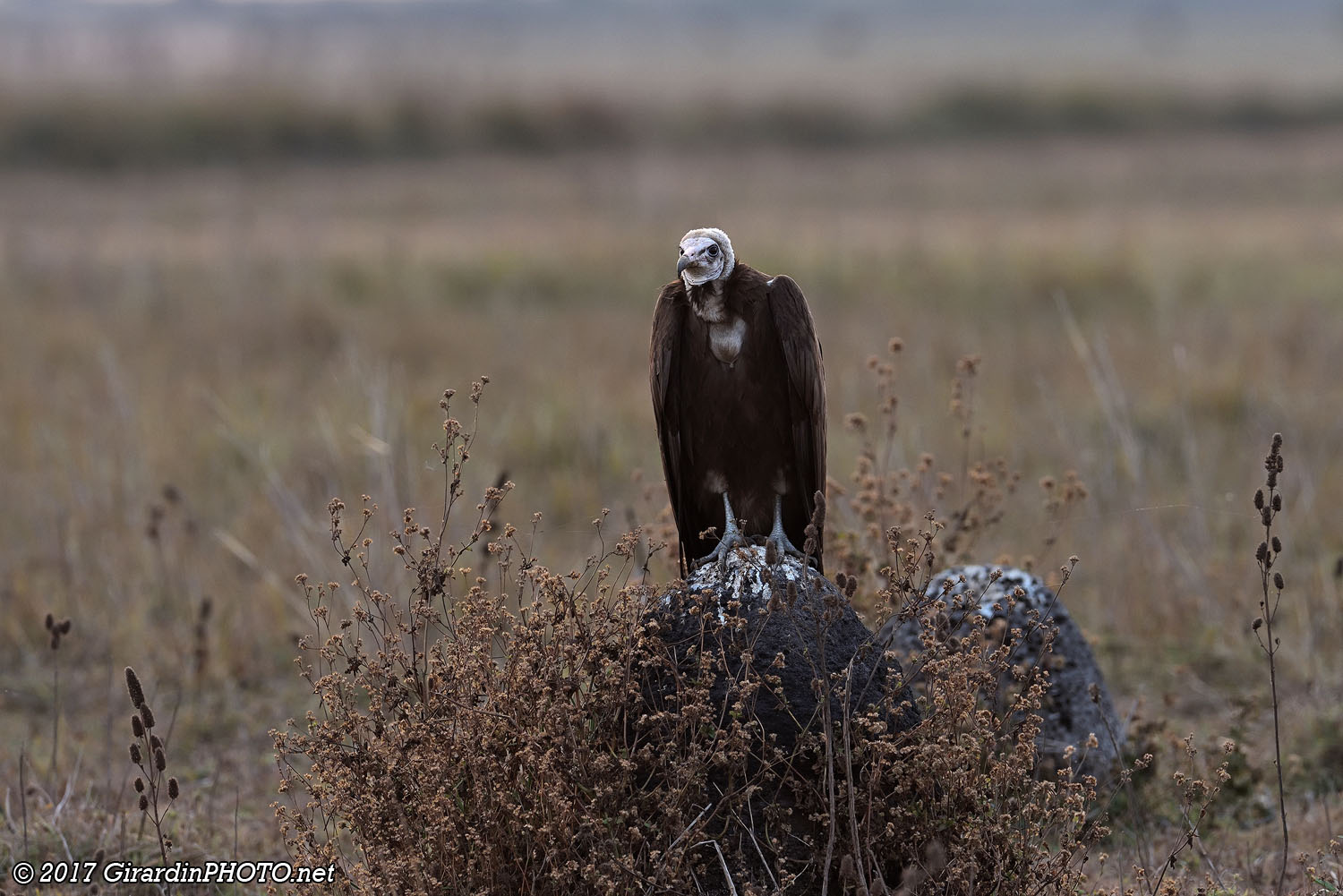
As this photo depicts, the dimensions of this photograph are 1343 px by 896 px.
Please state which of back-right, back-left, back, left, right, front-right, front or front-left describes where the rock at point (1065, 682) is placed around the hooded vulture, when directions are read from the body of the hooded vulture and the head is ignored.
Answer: back-left

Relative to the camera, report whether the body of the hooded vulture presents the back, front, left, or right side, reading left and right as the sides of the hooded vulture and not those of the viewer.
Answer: front
